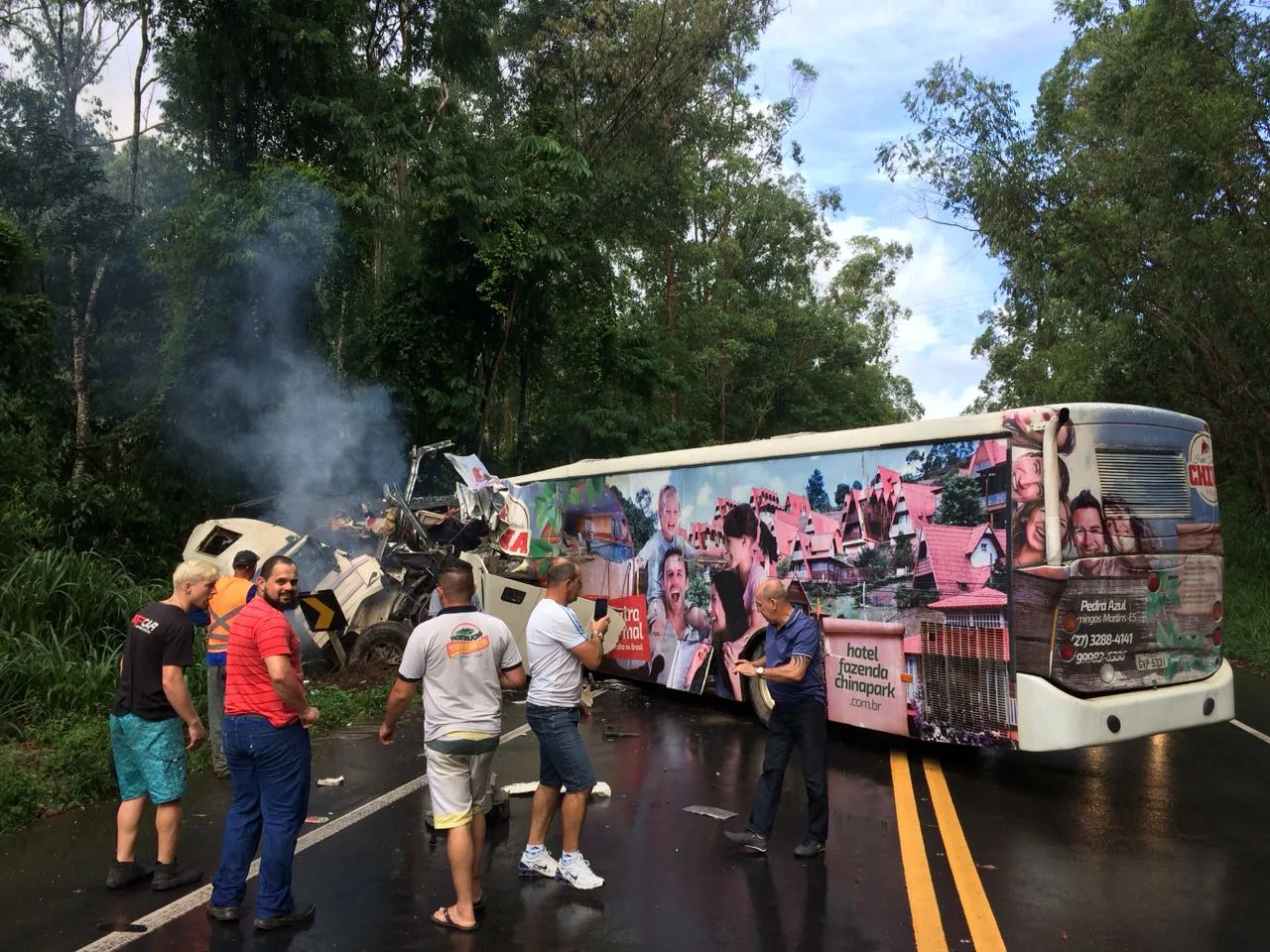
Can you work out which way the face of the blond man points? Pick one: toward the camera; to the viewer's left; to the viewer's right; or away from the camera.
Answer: to the viewer's right

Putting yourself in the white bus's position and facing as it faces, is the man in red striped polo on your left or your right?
on your left

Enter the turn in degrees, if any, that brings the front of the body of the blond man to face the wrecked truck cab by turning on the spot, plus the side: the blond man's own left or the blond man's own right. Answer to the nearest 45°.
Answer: approximately 45° to the blond man's own left

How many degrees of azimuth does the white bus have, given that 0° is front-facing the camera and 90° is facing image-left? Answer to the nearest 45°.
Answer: approximately 135°

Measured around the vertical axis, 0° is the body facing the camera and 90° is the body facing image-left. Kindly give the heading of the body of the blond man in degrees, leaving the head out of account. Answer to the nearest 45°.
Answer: approximately 225°

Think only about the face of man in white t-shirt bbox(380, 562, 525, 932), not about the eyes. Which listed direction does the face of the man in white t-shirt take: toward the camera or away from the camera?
away from the camera

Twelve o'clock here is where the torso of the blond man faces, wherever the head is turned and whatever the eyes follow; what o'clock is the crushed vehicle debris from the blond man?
The crushed vehicle debris is roughly at 11 o'clock from the blond man.

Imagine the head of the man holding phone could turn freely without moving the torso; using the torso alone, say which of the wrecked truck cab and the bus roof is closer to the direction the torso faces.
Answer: the bus roof

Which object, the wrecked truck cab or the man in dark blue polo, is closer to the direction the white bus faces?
the wrecked truck cab

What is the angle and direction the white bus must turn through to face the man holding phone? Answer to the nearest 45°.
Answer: approximately 90° to its left

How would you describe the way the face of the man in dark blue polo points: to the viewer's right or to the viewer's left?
to the viewer's left

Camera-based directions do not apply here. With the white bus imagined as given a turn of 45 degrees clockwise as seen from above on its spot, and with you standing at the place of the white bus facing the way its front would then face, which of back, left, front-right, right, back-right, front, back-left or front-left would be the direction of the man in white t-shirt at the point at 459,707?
back-left
